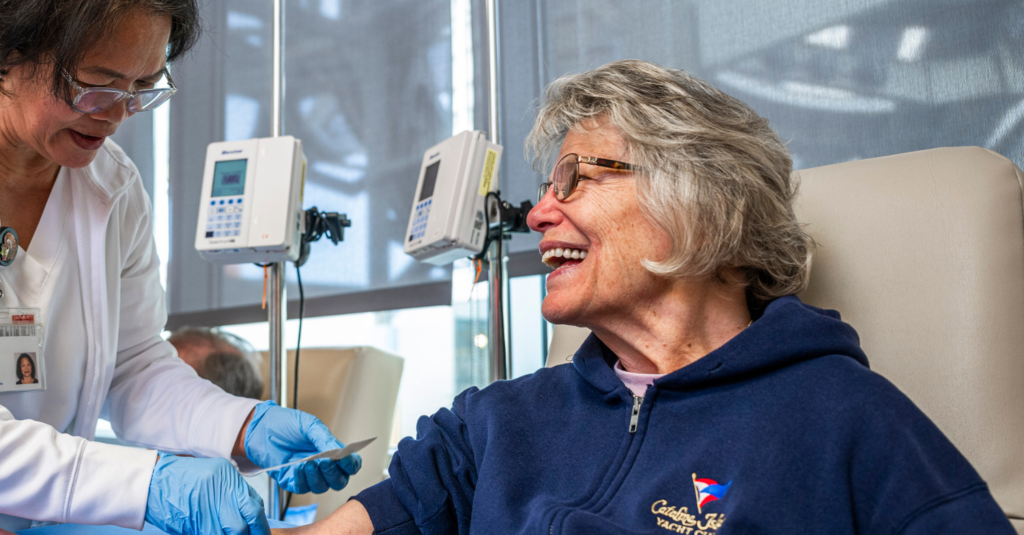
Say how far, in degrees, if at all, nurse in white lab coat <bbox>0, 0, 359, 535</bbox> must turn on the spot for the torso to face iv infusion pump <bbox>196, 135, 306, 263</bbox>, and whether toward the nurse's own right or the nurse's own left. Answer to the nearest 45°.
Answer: approximately 90° to the nurse's own left

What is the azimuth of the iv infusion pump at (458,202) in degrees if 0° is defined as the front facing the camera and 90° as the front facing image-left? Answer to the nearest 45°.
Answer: approximately 45°

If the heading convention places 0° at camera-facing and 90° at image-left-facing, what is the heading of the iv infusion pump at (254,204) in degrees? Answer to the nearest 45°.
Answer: approximately 0°

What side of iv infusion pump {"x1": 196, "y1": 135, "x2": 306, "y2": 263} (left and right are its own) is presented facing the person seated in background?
back

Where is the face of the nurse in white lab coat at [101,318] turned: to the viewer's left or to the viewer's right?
to the viewer's right

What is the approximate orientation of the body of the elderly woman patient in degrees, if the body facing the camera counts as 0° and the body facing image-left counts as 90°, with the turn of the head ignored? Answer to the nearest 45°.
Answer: approximately 45°

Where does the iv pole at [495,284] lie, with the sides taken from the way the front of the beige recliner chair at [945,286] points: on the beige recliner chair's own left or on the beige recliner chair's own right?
on the beige recliner chair's own right
